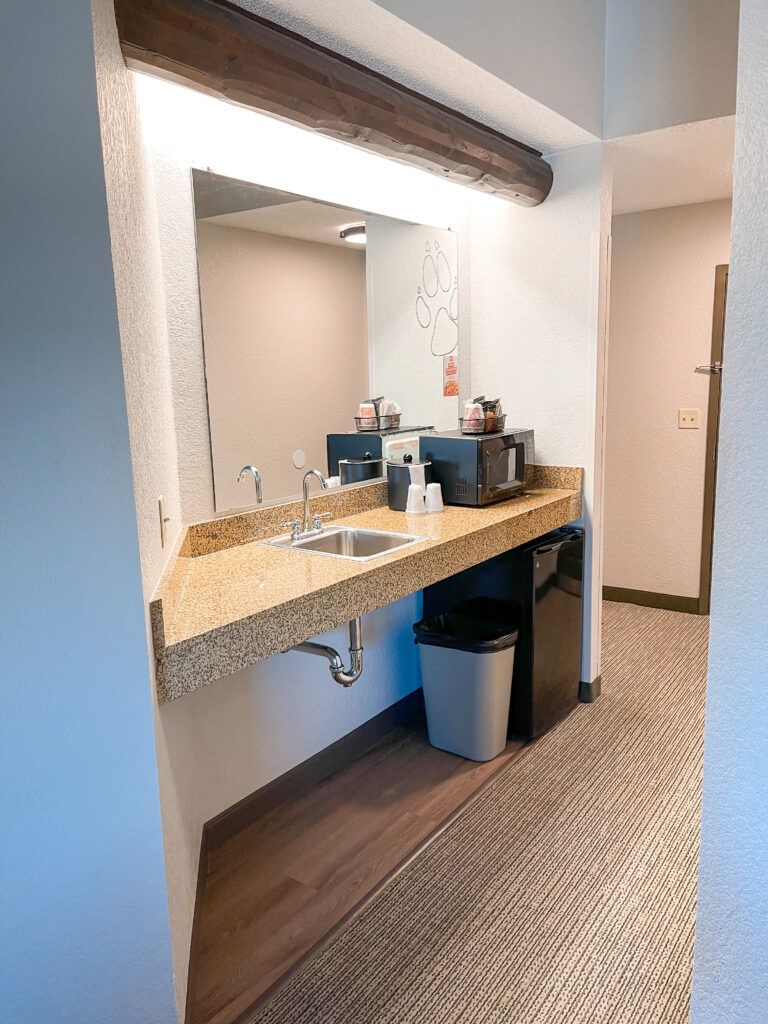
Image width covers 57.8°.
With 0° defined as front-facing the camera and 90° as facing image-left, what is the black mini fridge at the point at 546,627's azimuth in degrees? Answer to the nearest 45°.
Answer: approximately 315°

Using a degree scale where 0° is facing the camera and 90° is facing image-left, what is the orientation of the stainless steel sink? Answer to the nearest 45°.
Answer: approximately 315°

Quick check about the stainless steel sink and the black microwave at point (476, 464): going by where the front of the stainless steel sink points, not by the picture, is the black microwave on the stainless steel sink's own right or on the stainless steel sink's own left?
on the stainless steel sink's own left

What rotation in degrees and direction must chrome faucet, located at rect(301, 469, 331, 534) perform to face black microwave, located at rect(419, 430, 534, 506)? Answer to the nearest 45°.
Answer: approximately 90° to its left

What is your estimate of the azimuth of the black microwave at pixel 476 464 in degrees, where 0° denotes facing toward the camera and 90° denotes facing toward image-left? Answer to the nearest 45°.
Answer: approximately 315°
